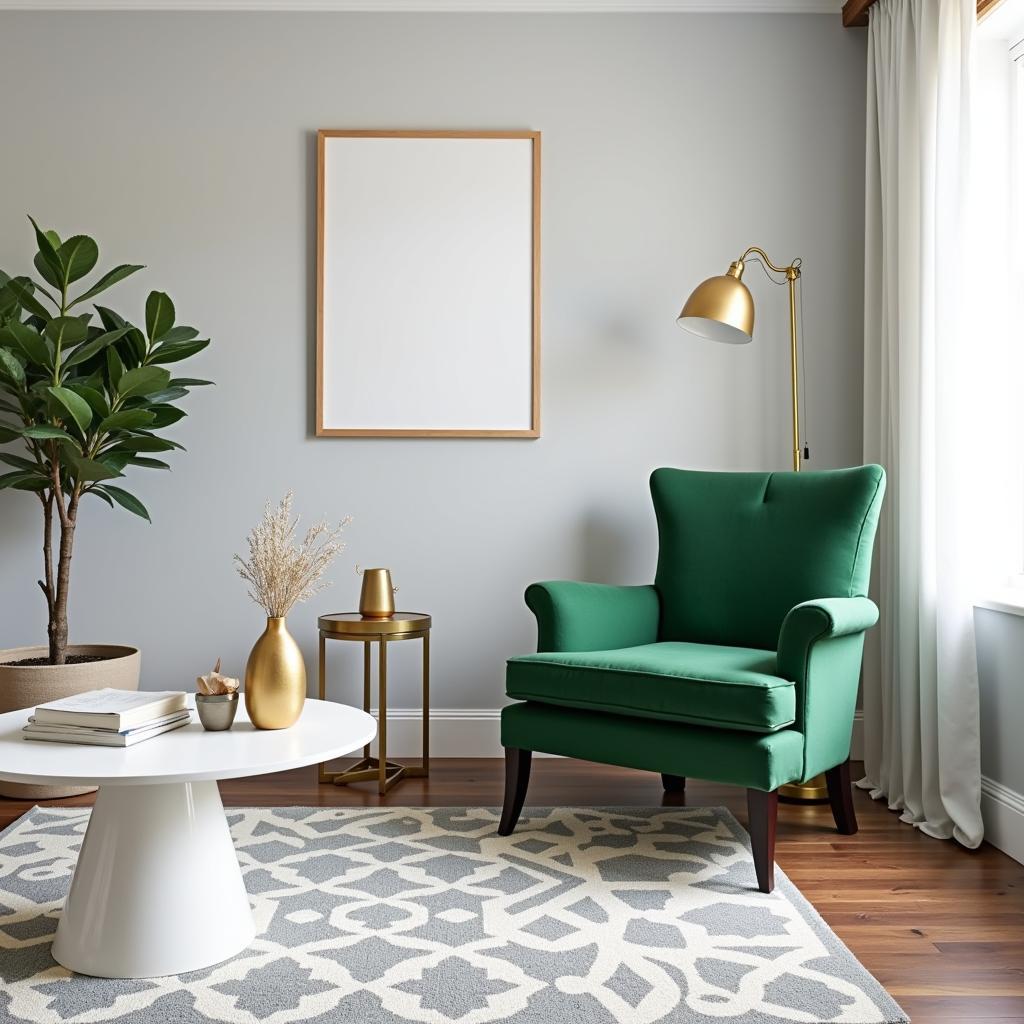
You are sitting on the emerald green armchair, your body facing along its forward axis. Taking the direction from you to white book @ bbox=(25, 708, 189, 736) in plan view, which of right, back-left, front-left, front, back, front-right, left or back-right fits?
front

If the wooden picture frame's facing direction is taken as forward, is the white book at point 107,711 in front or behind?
in front

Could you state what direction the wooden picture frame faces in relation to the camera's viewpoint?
facing the viewer

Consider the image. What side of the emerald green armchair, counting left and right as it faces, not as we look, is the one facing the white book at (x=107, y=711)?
front

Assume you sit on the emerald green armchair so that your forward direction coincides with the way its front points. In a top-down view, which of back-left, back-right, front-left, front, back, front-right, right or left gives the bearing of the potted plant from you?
front-right

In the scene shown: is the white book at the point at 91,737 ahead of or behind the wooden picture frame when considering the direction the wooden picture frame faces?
ahead

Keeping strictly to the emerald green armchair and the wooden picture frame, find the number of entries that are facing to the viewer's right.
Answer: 0

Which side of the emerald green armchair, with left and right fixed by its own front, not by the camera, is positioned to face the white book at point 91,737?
front

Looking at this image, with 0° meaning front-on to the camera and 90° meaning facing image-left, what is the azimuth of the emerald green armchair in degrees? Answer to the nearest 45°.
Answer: approximately 45°

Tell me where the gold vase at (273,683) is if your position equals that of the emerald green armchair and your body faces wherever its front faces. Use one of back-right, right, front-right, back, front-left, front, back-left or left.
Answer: front

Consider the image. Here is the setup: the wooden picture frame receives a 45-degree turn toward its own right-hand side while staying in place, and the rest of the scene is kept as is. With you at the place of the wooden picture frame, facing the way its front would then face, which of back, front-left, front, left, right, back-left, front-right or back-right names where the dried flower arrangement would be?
front-left

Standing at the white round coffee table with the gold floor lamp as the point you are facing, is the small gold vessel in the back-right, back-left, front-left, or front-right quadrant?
front-left
